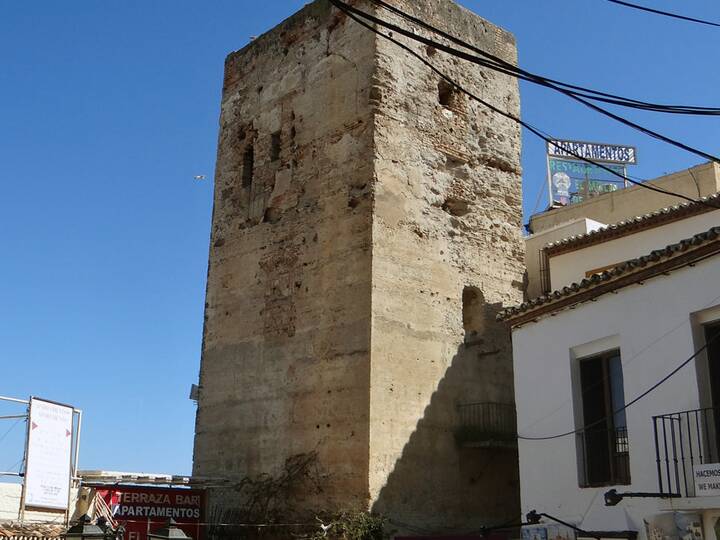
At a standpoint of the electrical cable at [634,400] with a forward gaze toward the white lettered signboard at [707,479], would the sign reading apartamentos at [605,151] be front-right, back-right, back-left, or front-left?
back-left

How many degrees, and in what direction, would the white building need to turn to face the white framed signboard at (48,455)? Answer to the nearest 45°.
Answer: approximately 45° to its right

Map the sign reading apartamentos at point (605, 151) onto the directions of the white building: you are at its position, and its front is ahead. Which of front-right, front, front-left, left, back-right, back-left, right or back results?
back-right

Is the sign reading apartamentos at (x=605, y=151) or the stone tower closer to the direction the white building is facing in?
the stone tower

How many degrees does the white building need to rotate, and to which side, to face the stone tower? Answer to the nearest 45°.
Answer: approximately 90° to its right

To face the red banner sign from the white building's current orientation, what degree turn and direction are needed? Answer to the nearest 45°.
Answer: approximately 45° to its right

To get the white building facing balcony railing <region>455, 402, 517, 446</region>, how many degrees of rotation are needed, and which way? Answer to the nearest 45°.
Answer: approximately 90° to its right

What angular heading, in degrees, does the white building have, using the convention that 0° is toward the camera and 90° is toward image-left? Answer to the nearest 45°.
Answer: approximately 45°
